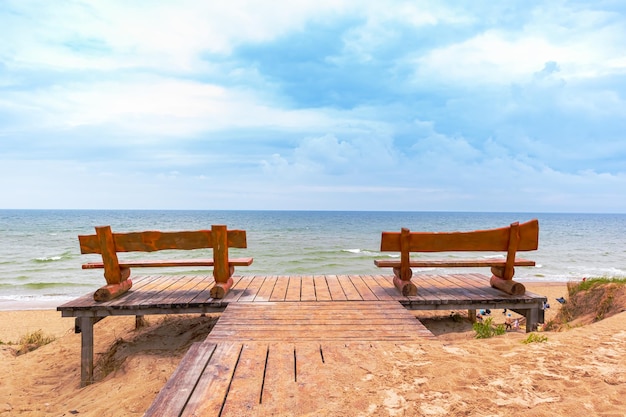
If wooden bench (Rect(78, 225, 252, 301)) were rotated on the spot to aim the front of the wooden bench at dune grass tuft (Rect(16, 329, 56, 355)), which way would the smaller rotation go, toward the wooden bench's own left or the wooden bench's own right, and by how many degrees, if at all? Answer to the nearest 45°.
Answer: approximately 45° to the wooden bench's own left

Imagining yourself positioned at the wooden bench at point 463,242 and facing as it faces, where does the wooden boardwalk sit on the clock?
The wooden boardwalk is roughly at 7 o'clock from the wooden bench.

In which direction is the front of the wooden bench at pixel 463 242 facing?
away from the camera

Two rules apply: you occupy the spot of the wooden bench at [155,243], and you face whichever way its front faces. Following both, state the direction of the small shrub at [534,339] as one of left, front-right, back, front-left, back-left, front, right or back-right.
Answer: back-right

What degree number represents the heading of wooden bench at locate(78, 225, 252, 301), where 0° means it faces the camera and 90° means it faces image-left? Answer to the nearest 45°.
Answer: approximately 180°

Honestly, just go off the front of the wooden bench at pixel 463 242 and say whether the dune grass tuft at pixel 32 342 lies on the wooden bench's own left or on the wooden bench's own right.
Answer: on the wooden bench's own left

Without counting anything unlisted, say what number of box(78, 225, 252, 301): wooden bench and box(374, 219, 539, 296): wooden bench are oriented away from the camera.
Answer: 2

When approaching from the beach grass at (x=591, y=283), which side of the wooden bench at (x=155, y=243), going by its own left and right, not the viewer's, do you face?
right
